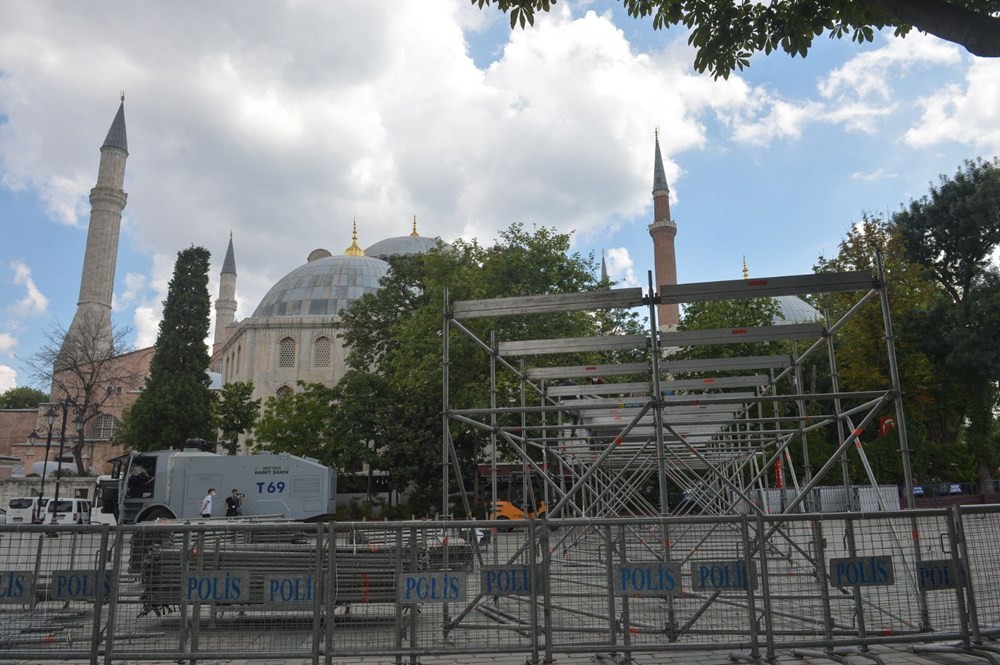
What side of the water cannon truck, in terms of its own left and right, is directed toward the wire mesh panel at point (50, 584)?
left

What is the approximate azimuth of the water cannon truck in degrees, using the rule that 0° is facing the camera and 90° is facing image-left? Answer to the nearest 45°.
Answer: approximately 90°

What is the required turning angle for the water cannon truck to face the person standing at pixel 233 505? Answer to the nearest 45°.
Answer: approximately 90° to its left

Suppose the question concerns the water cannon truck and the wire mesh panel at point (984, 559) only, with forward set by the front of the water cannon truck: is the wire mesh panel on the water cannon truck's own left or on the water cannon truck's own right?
on the water cannon truck's own left

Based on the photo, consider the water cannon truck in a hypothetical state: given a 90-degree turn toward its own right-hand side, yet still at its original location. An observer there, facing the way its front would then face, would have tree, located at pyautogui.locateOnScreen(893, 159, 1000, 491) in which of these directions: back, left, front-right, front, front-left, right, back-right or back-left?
right

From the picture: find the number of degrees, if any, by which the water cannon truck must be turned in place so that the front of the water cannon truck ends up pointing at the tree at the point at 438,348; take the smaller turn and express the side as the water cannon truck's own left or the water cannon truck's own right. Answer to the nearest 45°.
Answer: approximately 135° to the water cannon truck's own right

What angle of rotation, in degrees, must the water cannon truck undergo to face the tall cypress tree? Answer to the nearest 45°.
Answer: approximately 90° to its right
